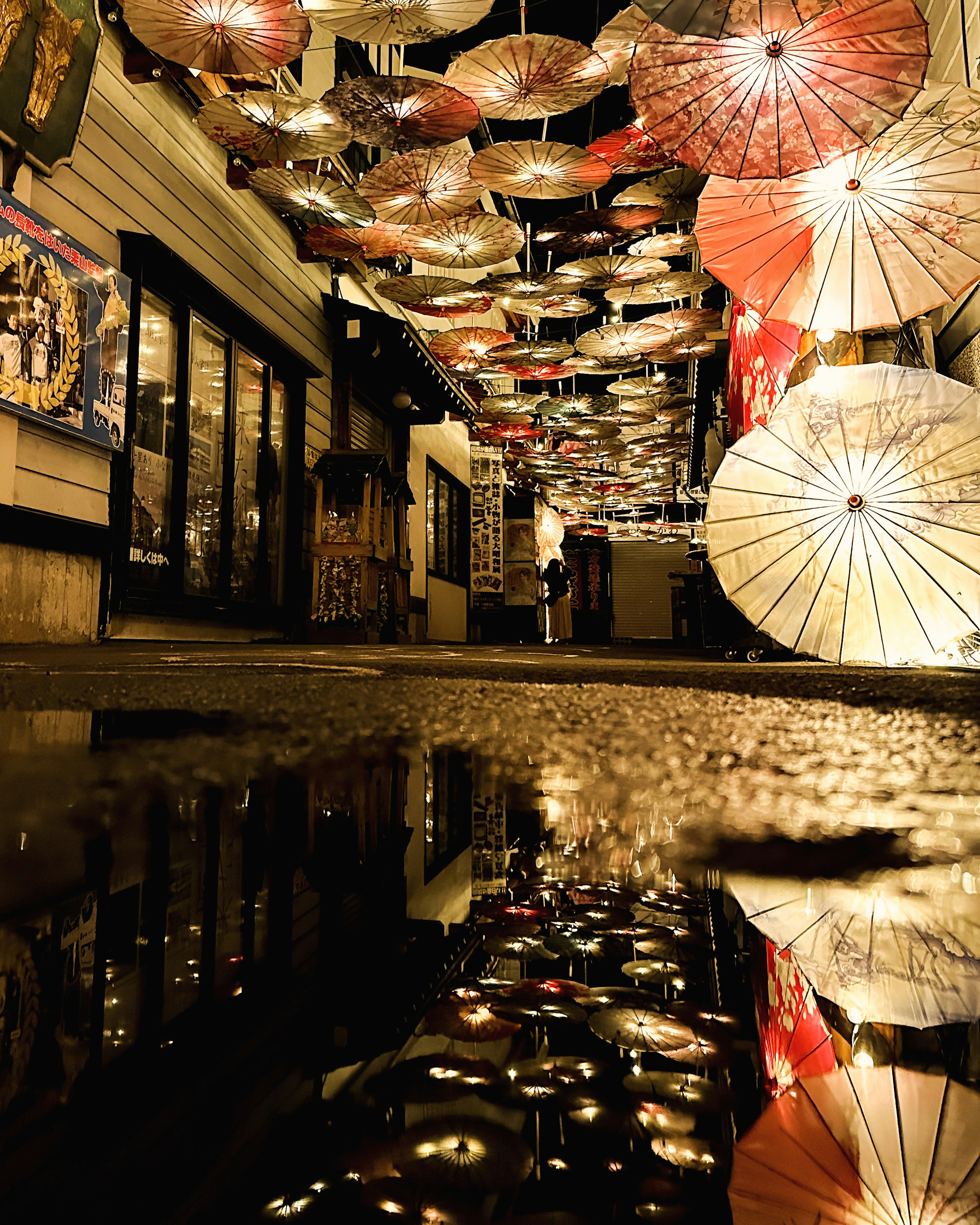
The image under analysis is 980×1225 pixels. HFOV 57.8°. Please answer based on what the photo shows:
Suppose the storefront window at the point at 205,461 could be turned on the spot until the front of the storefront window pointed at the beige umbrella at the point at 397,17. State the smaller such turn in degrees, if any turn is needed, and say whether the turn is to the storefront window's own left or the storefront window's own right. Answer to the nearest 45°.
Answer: approximately 45° to the storefront window's own right

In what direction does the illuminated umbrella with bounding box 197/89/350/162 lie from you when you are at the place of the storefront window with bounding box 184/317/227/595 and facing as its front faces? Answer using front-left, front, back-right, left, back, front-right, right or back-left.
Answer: front-right

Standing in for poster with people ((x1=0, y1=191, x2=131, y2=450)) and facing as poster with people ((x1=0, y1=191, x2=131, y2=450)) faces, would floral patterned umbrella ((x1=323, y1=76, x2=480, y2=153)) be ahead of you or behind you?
ahead

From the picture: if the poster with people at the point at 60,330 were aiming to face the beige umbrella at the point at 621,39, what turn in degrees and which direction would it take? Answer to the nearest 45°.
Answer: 0° — it already faces it

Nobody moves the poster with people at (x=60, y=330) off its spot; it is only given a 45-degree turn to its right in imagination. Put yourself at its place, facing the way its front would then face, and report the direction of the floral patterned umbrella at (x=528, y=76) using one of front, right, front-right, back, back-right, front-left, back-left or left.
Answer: front-left

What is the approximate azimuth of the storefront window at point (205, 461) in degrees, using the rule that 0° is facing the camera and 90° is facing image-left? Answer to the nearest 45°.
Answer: approximately 315°

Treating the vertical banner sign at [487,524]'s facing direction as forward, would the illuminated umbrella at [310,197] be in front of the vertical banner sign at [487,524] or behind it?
in front

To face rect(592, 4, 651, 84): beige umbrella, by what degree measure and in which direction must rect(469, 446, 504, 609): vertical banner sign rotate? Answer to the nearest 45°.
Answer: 0° — it already faces it

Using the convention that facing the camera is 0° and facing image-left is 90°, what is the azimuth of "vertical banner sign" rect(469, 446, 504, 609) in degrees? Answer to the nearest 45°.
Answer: approximately 0°

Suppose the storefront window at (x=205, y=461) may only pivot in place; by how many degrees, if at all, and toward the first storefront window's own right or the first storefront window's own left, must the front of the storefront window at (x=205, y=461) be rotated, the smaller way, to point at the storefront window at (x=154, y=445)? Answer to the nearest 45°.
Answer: approximately 90° to the first storefront window's own right

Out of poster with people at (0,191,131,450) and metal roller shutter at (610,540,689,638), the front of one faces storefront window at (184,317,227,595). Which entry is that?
the metal roller shutter

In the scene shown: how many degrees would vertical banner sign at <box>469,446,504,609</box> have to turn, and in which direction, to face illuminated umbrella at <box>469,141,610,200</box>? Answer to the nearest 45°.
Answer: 0° — it already faces it

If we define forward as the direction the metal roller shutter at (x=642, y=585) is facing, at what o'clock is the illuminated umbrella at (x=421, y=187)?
The illuminated umbrella is roughly at 12 o'clock from the metal roller shutter.

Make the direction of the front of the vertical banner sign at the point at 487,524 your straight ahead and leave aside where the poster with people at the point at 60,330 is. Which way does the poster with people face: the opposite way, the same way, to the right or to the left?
to the left

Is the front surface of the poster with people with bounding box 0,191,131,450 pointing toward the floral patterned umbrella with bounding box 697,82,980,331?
yes

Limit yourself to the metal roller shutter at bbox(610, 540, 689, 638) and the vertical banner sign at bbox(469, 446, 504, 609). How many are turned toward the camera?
2
